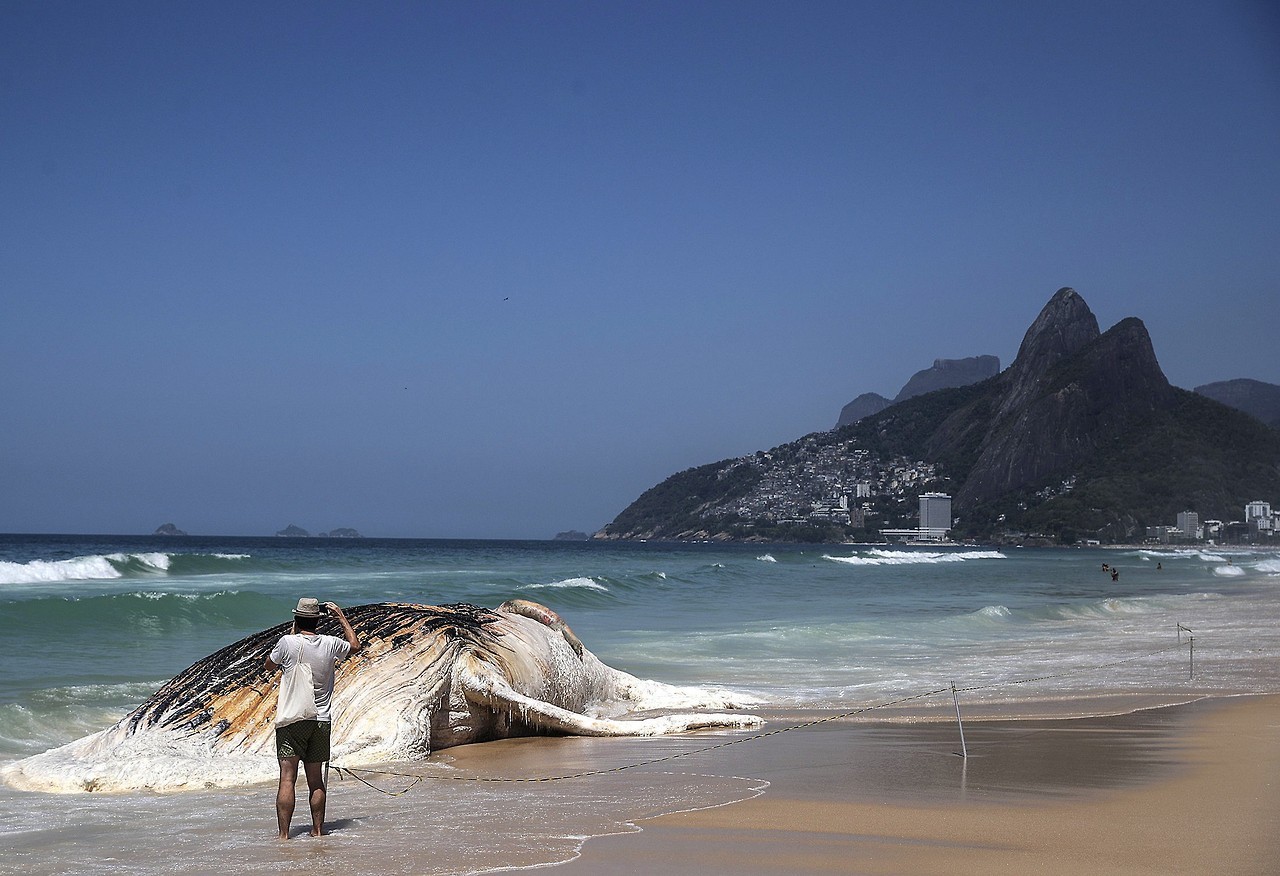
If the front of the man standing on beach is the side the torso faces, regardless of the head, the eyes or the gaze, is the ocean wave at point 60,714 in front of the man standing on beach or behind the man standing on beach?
in front

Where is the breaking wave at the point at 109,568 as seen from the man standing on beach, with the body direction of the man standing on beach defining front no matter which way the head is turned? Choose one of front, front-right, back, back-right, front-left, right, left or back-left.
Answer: front

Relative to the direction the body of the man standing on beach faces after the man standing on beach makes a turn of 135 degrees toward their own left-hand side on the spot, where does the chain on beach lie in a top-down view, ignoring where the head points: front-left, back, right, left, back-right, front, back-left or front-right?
back

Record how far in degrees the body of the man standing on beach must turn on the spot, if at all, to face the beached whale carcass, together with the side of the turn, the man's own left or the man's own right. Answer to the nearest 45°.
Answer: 0° — they already face it

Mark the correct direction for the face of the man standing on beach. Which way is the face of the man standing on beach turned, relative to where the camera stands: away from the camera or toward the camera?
away from the camera

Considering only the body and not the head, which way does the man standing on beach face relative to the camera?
away from the camera

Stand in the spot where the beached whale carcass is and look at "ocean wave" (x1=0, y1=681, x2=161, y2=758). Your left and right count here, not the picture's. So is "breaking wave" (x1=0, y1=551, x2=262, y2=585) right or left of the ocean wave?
right
